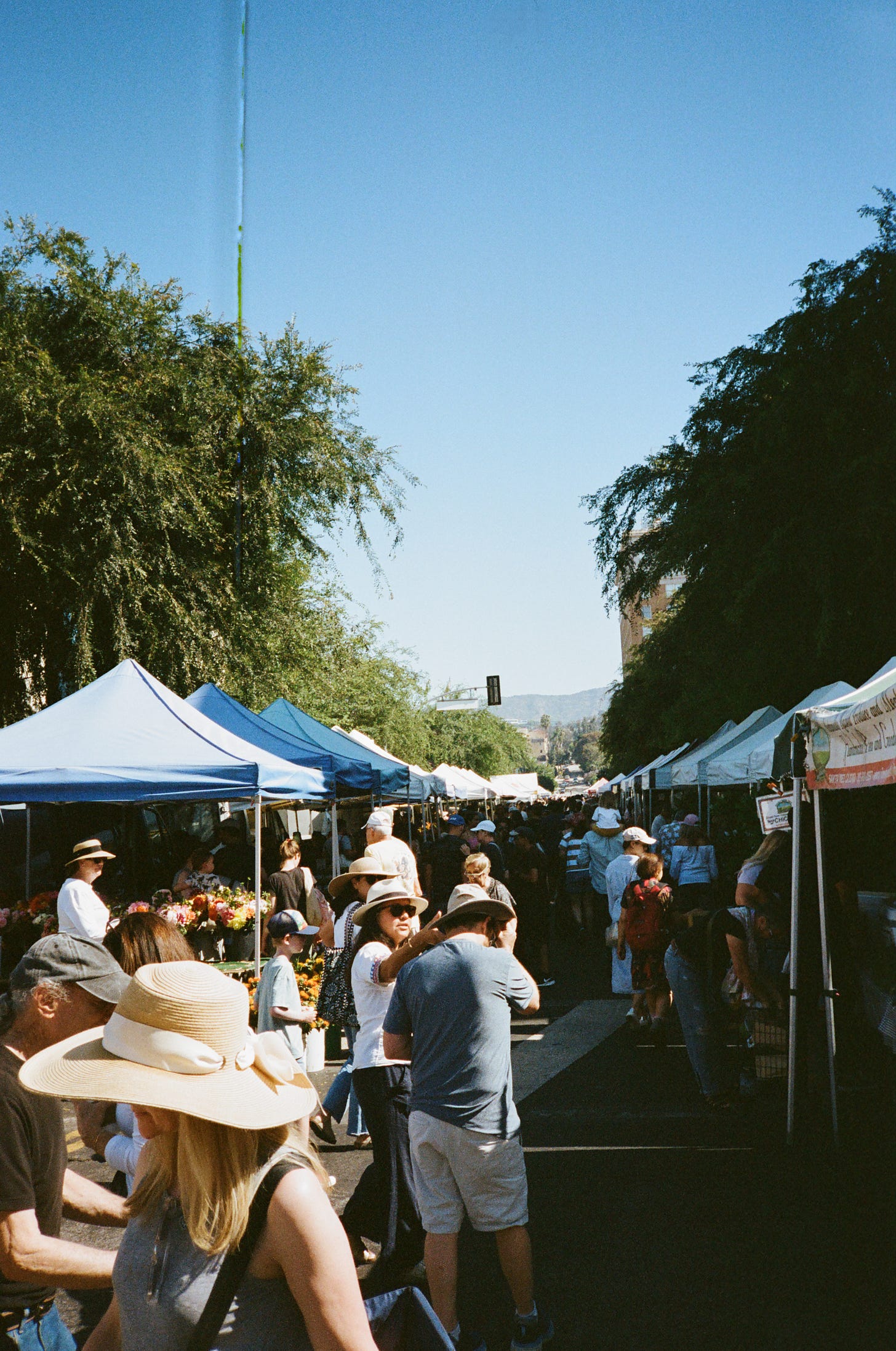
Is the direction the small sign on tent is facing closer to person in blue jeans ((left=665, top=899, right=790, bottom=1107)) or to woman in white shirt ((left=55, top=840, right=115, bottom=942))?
the person in blue jeans

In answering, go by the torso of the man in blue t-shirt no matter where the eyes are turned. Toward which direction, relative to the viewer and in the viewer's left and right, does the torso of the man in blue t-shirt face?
facing away from the viewer and to the right of the viewer

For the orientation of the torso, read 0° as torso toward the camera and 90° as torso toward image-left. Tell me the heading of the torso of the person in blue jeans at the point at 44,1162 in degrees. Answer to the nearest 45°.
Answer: approximately 270°

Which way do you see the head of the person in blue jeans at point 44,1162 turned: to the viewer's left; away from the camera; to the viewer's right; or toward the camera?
to the viewer's right

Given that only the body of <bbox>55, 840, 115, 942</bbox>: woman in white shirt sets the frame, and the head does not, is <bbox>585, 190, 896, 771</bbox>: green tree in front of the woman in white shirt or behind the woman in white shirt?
in front

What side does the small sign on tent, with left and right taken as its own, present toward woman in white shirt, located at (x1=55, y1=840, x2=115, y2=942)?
right
